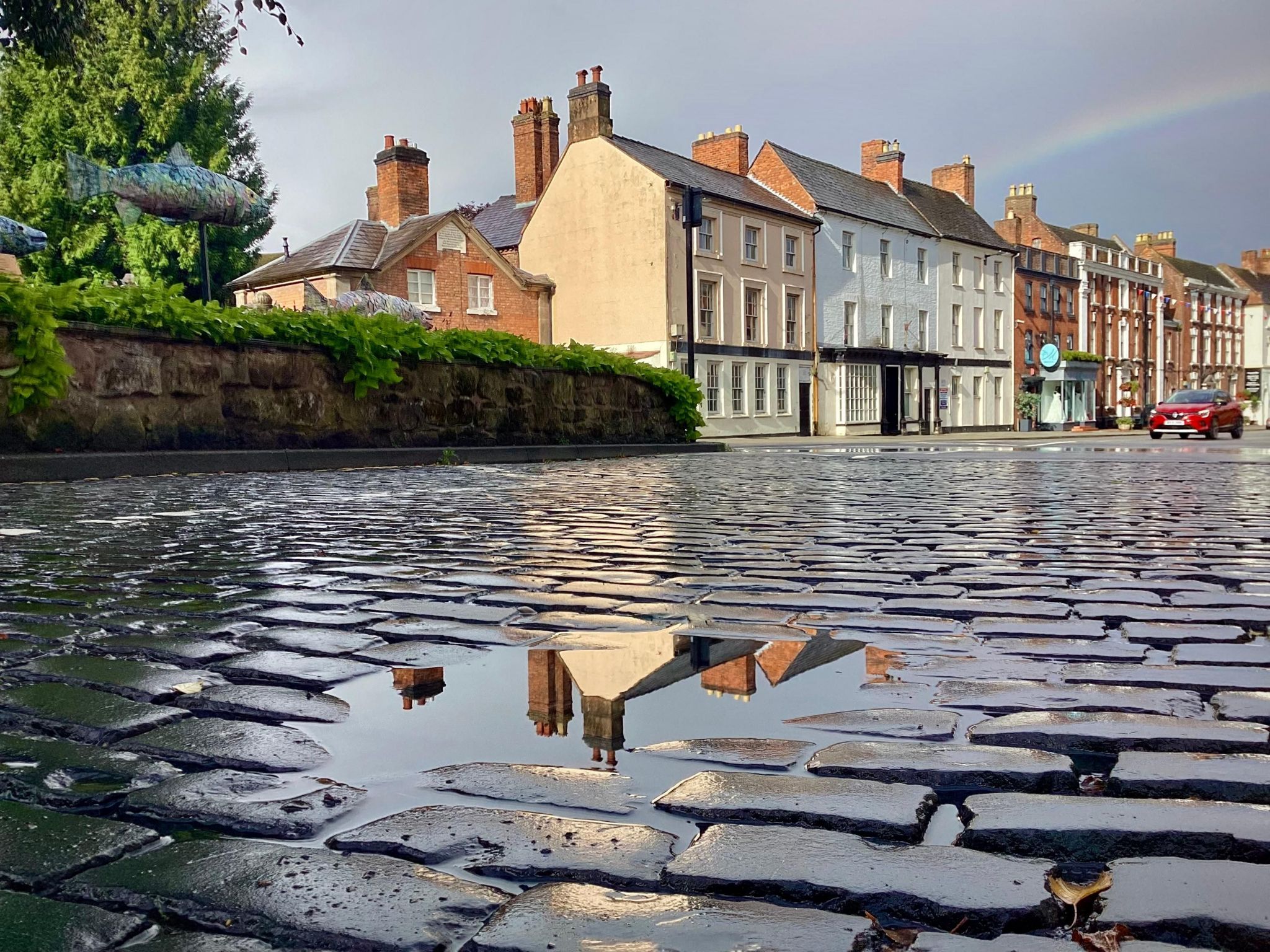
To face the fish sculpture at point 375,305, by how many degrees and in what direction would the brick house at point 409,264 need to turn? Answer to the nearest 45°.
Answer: approximately 45° to its right

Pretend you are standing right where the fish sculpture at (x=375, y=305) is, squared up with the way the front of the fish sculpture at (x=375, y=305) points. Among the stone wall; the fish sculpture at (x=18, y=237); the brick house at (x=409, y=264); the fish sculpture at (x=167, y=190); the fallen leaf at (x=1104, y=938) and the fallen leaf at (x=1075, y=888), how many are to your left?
1

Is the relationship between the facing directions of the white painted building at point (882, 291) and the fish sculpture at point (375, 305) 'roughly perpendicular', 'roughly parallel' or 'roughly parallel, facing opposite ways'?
roughly perpendicular

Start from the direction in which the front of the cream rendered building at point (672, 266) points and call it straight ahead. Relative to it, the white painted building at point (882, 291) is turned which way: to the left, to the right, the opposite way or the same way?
the same way

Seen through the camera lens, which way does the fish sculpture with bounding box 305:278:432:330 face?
facing to the right of the viewer

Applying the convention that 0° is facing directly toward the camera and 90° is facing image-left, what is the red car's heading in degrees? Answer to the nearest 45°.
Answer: approximately 45°

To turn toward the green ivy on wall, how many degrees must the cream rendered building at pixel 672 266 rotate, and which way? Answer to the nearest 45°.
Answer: approximately 45° to its right

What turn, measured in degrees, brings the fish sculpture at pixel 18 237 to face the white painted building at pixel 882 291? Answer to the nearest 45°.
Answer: approximately 45° to its left

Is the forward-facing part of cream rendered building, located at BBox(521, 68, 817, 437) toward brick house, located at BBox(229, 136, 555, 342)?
no

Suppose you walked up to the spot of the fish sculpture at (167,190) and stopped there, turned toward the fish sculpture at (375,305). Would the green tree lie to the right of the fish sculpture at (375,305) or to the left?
left

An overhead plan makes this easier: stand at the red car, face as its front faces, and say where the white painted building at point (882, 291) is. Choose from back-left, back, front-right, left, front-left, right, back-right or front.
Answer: right

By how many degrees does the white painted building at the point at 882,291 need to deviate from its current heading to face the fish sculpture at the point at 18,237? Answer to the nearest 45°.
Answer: approximately 45° to its right

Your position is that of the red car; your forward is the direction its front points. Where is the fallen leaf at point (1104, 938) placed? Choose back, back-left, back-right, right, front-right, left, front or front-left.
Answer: front-left

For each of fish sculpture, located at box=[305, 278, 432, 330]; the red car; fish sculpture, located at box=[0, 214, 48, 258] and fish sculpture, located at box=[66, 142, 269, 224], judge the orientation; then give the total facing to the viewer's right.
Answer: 3

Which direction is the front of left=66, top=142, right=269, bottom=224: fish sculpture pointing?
to the viewer's right
